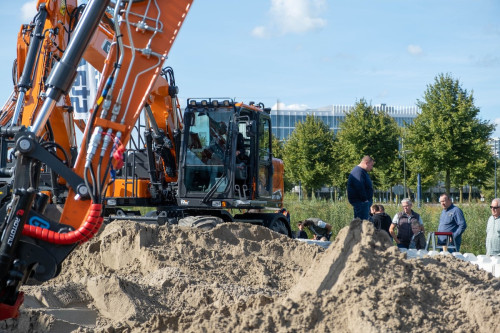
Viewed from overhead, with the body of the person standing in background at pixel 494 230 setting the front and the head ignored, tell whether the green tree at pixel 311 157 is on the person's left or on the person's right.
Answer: on the person's right

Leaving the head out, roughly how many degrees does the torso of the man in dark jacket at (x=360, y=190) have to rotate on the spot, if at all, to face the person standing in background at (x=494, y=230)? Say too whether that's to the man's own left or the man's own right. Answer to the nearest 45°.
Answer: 0° — they already face them

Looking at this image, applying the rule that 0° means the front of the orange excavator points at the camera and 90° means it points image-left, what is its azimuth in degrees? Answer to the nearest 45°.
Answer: approximately 45°

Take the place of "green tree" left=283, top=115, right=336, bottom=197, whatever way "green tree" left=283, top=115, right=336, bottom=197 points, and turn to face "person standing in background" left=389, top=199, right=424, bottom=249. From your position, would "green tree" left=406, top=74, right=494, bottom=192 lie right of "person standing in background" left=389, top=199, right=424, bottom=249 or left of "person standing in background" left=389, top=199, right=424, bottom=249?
left

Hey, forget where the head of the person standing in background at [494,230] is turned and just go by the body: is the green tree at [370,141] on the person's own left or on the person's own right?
on the person's own right

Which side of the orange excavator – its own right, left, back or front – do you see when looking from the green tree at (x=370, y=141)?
back

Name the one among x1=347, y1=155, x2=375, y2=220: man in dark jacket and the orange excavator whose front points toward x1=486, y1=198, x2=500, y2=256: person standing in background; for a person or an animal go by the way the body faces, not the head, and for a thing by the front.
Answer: the man in dark jacket

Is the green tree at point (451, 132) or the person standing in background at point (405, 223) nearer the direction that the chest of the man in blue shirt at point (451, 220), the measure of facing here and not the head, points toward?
the person standing in background
